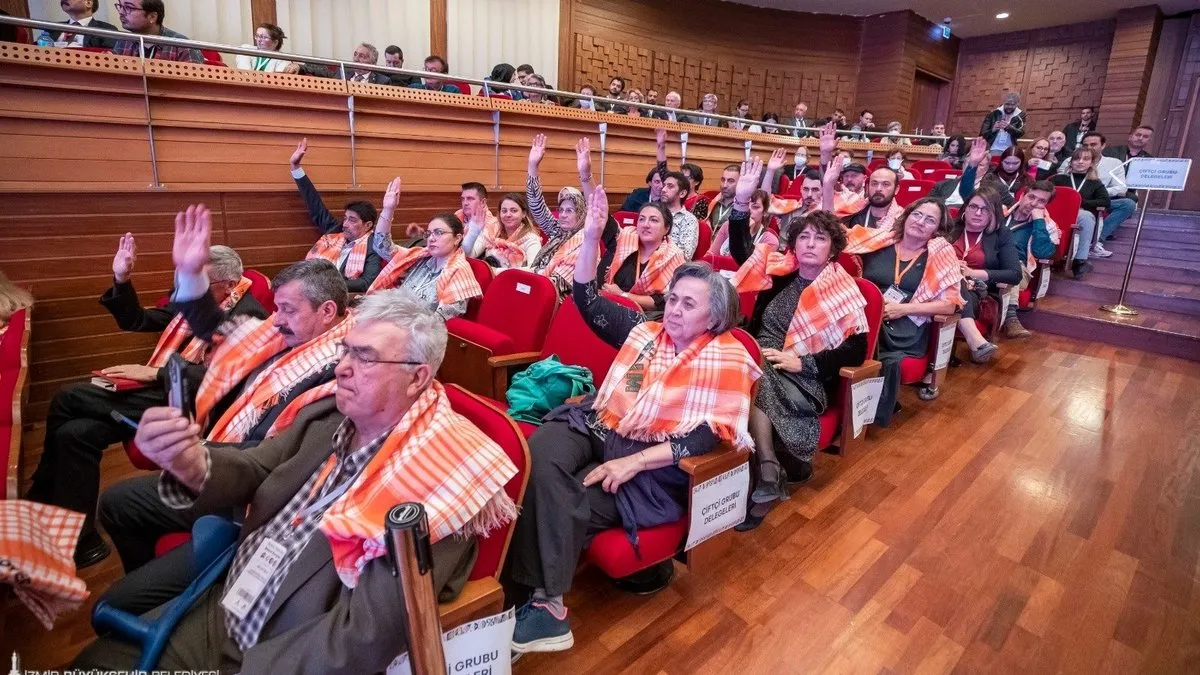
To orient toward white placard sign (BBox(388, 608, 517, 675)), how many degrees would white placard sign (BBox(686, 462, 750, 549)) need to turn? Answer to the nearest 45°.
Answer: approximately 90° to its right

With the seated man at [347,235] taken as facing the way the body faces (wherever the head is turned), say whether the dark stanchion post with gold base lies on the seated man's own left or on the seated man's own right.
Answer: on the seated man's own left

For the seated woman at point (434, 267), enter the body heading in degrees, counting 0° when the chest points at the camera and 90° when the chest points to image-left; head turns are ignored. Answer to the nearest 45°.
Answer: approximately 45°

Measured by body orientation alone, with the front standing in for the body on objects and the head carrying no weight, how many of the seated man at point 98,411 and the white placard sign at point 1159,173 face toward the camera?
1

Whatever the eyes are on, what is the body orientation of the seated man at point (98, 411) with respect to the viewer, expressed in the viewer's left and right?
facing to the left of the viewer

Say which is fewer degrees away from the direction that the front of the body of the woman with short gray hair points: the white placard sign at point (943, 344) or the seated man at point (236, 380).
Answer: the seated man

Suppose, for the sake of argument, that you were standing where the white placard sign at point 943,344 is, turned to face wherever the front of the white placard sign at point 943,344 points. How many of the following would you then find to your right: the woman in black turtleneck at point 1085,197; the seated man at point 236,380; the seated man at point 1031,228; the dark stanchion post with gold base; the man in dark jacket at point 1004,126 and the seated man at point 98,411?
2

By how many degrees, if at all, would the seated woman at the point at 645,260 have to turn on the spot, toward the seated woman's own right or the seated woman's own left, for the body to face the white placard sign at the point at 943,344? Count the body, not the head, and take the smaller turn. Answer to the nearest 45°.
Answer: approximately 135° to the seated woman's own left

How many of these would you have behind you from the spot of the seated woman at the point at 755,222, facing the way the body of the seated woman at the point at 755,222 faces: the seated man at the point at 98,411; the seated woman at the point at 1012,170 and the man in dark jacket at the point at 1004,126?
2

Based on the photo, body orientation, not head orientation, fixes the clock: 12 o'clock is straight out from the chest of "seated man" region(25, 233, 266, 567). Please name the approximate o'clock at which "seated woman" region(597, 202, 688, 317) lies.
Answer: The seated woman is roughly at 6 o'clock from the seated man.

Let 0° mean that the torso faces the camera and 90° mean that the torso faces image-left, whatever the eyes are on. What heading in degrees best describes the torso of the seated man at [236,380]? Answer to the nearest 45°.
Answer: approximately 45°

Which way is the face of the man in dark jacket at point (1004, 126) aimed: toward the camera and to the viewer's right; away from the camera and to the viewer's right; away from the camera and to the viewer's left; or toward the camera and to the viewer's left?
toward the camera and to the viewer's left

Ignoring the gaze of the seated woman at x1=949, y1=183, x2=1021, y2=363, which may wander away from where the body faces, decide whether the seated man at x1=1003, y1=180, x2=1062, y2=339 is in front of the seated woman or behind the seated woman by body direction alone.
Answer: behind

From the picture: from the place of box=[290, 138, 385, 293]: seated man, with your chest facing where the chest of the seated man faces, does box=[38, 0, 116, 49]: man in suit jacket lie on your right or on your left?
on your right

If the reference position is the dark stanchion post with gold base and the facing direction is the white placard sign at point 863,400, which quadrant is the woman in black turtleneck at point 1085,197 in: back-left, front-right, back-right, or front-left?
back-right

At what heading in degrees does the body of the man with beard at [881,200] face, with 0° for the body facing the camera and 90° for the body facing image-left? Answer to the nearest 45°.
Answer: approximately 45°

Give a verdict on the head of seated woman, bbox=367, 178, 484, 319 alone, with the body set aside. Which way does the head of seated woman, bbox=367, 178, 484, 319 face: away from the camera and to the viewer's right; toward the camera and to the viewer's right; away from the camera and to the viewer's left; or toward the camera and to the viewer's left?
toward the camera and to the viewer's left

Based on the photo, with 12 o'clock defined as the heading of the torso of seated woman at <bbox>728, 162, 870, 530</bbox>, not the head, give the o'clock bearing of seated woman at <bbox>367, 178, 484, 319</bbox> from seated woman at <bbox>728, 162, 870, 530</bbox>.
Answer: seated woman at <bbox>367, 178, 484, 319</bbox> is roughly at 2 o'clock from seated woman at <bbox>728, 162, 870, 530</bbox>.
